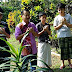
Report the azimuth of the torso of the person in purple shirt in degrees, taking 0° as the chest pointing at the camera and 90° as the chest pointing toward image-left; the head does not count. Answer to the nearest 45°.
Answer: approximately 315°

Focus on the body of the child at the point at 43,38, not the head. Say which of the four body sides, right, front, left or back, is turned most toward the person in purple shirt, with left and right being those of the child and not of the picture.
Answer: right

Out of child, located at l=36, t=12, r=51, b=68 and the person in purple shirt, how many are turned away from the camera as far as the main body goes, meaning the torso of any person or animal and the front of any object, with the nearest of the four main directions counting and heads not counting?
0

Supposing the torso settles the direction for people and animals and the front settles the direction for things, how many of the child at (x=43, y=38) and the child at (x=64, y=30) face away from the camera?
0

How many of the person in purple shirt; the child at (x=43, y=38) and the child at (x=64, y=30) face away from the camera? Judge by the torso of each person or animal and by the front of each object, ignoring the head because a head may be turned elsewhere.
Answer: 0

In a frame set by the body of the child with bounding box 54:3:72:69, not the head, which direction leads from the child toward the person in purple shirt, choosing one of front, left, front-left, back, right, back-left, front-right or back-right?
front-right

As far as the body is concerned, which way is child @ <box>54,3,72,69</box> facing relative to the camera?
toward the camera

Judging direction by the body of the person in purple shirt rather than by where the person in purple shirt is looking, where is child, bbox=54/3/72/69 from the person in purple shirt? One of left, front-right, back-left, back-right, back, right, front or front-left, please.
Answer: left

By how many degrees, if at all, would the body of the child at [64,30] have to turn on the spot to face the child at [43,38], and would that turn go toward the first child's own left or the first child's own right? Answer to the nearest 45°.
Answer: approximately 45° to the first child's own right
